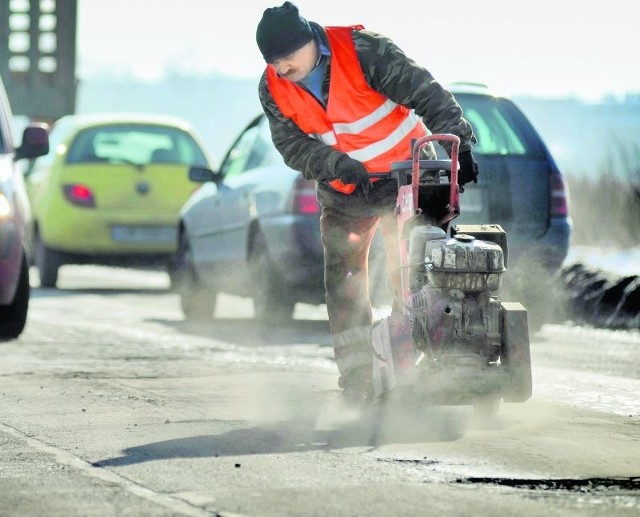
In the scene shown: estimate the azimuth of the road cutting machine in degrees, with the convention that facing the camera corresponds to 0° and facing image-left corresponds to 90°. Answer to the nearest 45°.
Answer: approximately 0°

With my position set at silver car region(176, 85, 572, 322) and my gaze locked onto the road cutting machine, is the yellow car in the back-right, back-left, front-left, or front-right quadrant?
back-right

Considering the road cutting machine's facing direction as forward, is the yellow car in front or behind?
behind

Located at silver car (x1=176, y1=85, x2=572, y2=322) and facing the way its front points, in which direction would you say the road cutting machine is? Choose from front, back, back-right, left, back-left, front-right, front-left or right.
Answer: back-left

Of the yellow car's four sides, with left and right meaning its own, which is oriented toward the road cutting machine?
back

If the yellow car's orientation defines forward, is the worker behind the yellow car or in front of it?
behind

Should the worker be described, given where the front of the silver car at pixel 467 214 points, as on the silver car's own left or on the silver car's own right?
on the silver car's own left

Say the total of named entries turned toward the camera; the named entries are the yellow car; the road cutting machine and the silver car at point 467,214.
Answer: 1

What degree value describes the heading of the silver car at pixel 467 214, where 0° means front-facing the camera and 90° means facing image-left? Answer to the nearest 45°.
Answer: approximately 135°

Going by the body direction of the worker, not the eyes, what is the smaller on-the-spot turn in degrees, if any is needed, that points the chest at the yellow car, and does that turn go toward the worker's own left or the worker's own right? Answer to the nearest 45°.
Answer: approximately 135° to the worker's own right

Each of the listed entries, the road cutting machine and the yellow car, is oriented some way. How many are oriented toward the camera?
1

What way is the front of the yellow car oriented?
away from the camera
